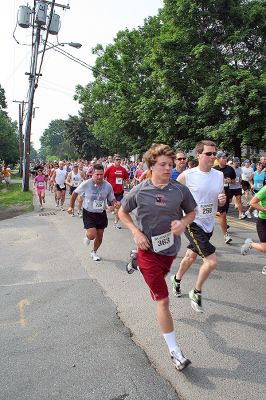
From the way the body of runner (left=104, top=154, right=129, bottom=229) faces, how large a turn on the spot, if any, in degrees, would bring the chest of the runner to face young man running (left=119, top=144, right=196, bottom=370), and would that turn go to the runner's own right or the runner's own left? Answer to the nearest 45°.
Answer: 0° — they already face them

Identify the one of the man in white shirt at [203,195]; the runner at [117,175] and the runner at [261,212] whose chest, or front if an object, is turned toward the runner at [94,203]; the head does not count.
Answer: the runner at [117,175]

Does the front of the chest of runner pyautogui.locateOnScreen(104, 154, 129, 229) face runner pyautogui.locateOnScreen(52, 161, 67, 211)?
no

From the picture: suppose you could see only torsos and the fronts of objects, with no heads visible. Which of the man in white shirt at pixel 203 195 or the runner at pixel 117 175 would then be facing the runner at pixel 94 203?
the runner at pixel 117 175

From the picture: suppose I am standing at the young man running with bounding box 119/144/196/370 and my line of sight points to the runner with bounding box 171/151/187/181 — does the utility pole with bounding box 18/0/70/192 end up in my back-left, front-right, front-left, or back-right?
front-left

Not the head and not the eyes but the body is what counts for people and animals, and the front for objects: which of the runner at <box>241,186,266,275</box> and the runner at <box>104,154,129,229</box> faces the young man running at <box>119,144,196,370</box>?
the runner at <box>104,154,129,229</box>

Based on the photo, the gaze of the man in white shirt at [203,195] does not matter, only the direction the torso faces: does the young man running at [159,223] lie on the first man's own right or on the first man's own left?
on the first man's own right

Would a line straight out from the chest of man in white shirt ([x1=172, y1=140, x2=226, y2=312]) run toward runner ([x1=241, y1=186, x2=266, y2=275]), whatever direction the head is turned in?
no

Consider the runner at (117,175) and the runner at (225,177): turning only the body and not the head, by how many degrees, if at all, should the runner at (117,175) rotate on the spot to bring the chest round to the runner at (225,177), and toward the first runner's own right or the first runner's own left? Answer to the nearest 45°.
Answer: approximately 45° to the first runner's own left

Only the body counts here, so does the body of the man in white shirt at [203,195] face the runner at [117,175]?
no

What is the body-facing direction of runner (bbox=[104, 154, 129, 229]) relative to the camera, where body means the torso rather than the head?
toward the camera

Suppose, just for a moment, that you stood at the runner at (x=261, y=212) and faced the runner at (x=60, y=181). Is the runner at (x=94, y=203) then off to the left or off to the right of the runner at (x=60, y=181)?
left
